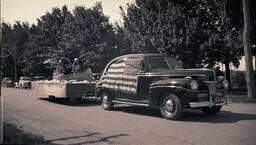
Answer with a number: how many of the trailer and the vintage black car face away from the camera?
0

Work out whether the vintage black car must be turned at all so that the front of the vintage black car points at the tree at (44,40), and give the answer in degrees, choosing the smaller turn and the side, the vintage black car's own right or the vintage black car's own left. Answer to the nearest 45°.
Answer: approximately 180°

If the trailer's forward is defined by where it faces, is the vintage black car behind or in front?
in front

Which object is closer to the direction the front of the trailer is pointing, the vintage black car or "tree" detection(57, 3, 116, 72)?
the vintage black car

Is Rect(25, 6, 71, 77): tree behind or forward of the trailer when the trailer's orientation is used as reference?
behind

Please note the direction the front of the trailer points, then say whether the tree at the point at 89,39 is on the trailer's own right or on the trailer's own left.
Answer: on the trailer's own left

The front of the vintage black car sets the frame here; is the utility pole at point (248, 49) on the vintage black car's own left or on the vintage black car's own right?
on the vintage black car's own left

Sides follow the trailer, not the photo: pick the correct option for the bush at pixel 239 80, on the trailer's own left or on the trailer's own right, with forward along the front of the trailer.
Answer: on the trailer's own left

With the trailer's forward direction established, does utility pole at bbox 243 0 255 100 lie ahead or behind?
ahead

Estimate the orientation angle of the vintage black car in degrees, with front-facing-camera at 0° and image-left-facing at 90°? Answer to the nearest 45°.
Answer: approximately 315°

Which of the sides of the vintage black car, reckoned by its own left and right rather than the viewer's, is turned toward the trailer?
back
